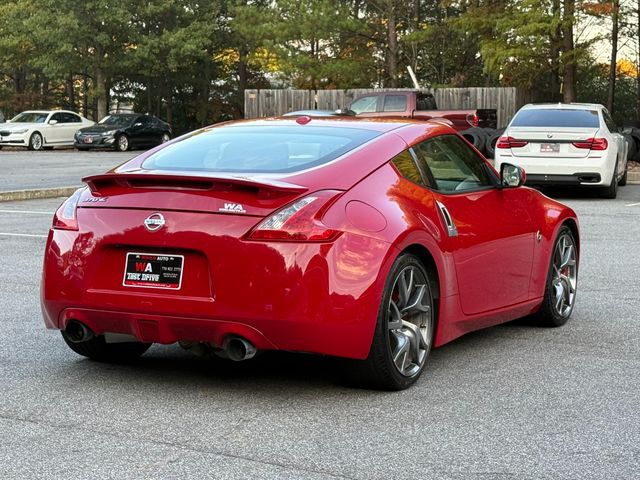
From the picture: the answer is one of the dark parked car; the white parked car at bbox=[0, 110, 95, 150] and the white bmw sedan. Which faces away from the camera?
the white bmw sedan

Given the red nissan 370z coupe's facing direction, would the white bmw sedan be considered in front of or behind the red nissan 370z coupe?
in front

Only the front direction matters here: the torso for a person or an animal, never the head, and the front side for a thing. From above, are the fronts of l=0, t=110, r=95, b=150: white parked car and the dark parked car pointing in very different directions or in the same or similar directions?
same or similar directions

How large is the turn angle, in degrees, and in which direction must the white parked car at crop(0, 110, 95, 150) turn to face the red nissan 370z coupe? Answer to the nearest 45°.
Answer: approximately 45° to its left

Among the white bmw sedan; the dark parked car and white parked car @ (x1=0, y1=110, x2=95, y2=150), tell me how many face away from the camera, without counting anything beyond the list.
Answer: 1

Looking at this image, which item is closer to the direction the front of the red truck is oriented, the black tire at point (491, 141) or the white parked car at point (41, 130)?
the white parked car

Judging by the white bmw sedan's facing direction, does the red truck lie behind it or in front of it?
in front

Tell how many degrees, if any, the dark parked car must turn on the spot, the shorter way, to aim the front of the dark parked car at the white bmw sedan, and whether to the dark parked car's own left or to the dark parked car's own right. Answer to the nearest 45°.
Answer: approximately 45° to the dark parked car's own left

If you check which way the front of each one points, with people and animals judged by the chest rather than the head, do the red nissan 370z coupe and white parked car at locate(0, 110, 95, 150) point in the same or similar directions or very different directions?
very different directions

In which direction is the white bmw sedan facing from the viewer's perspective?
away from the camera

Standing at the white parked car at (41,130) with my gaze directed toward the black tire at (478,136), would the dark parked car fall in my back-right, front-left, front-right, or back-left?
front-left

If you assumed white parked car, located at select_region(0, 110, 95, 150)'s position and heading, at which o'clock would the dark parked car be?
The dark parked car is roughly at 8 o'clock from the white parked car.

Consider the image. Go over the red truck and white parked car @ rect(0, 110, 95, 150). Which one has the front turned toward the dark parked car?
the red truck

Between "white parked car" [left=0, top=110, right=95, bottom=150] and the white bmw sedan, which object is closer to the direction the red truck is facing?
the white parked car

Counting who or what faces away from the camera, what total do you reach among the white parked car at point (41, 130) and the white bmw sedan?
1

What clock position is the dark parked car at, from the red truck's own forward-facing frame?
The dark parked car is roughly at 12 o'clock from the red truck.

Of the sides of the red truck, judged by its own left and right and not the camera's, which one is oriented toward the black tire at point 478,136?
back
